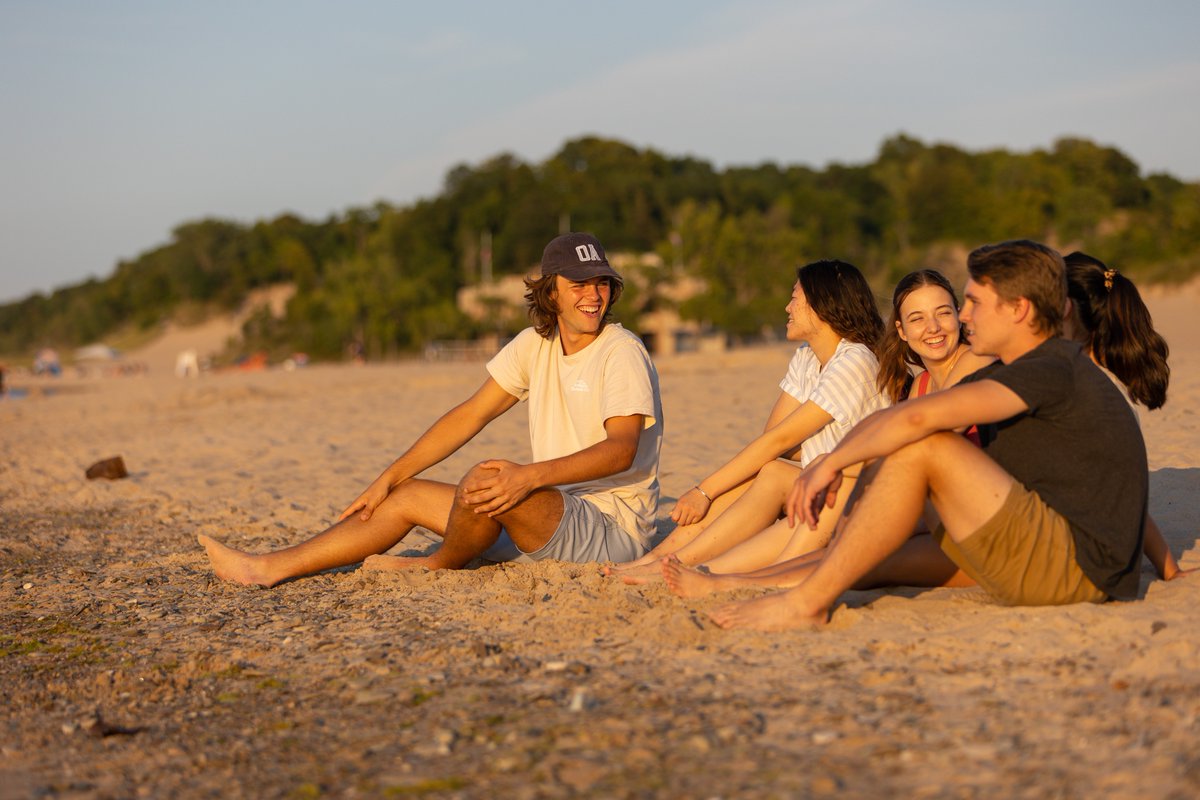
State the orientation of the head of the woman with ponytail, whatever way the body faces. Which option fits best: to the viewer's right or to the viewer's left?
to the viewer's left

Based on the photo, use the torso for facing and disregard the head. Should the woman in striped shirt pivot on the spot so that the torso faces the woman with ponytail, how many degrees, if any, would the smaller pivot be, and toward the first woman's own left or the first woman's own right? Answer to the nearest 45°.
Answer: approximately 180°

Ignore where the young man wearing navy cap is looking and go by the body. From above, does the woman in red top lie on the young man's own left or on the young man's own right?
on the young man's own left

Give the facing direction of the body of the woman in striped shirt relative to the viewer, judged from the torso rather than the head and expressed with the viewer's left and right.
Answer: facing to the left of the viewer

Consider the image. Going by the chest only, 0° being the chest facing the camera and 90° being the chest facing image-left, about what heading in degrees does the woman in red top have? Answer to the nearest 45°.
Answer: approximately 45°

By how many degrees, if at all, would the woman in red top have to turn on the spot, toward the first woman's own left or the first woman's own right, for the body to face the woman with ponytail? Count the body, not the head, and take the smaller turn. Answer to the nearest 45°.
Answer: approximately 135° to the first woman's own left
